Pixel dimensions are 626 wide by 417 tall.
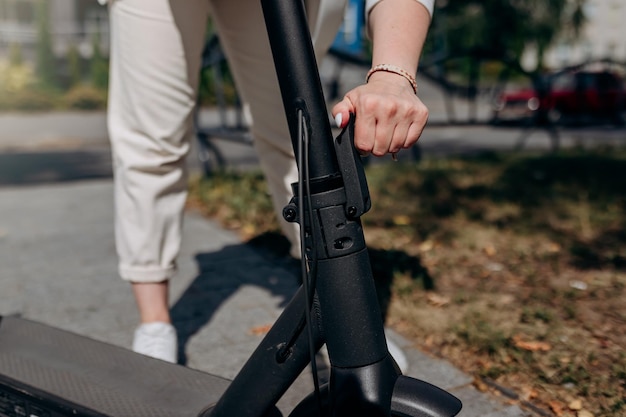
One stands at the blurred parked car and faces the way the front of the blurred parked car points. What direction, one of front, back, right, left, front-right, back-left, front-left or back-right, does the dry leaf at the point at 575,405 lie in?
front-left

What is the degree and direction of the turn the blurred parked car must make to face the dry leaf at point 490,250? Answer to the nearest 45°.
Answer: approximately 45° to its left

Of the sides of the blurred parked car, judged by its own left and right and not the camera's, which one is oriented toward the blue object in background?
front

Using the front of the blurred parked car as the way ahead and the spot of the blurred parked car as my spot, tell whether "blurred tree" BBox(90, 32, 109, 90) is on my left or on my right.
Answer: on my right

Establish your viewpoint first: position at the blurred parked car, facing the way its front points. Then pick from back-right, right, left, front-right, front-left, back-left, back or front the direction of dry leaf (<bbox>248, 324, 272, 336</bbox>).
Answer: front-left

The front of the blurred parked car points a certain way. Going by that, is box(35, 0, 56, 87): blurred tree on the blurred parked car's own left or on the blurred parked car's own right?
on the blurred parked car's own right

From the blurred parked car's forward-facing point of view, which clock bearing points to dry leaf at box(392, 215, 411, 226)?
The dry leaf is roughly at 11 o'clock from the blurred parked car.

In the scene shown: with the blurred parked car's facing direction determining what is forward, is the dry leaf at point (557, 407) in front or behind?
in front

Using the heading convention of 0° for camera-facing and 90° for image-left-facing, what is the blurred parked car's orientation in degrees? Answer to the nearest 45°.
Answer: approximately 45°
